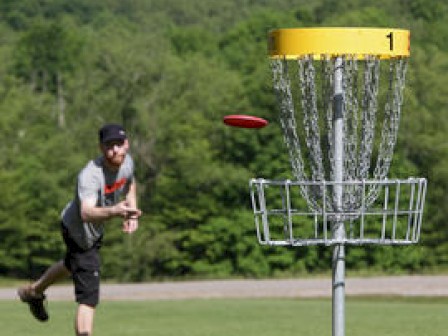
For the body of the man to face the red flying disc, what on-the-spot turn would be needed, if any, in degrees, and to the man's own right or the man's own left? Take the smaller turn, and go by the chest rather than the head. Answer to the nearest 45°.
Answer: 0° — they already face it

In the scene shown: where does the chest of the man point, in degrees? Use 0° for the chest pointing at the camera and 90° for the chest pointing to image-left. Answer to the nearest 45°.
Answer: approximately 315°
